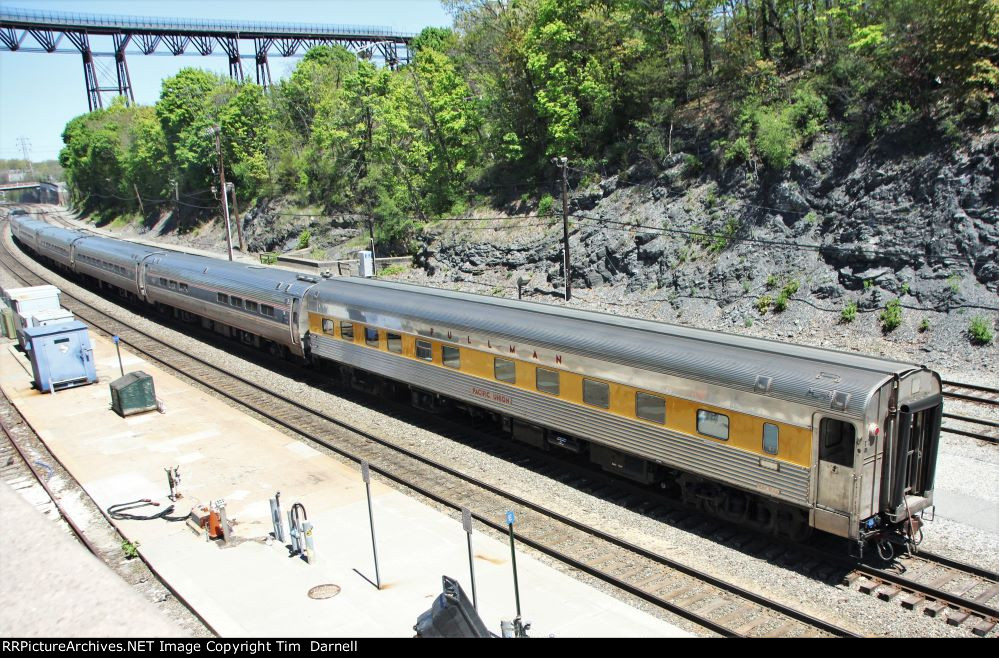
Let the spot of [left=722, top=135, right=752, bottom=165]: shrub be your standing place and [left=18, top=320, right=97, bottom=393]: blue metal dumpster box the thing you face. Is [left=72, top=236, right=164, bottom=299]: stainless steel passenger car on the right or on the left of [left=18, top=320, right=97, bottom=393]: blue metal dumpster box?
right

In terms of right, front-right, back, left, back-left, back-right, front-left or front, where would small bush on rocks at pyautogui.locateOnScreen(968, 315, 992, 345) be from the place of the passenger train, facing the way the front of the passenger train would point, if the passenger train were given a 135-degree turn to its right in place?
front-left

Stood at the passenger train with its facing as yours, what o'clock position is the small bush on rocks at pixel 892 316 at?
The small bush on rocks is roughly at 3 o'clock from the passenger train.

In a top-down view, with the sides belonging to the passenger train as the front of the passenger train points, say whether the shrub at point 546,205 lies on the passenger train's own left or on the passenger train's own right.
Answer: on the passenger train's own right

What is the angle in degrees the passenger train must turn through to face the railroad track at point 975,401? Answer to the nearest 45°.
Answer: approximately 90° to its right

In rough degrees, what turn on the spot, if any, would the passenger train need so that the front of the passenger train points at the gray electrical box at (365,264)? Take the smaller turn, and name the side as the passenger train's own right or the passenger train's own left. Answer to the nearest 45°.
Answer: approximately 45° to the passenger train's own right

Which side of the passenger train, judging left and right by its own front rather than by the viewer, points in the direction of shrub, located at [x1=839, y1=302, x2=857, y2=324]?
right

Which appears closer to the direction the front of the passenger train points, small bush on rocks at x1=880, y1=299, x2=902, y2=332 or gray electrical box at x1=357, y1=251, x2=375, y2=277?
the gray electrical box

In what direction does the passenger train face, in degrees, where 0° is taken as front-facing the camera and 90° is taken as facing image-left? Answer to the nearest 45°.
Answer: approximately 135°
